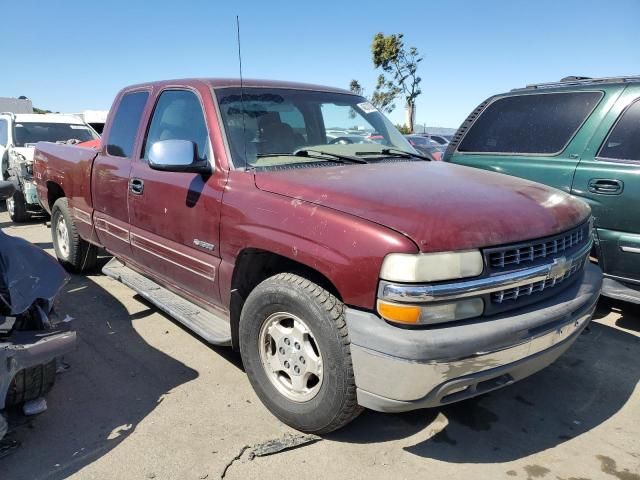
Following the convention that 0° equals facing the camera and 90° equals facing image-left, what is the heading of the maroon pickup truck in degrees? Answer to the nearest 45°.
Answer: approximately 315°

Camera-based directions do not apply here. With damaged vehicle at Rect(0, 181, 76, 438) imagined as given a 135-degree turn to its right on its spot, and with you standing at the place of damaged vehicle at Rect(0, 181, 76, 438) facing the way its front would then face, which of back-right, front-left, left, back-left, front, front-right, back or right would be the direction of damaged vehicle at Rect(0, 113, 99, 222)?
right

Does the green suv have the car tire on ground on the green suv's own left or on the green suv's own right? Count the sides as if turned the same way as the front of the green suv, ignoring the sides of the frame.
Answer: on the green suv's own right

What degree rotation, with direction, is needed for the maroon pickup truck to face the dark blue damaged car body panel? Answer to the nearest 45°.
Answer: approximately 135° to its right

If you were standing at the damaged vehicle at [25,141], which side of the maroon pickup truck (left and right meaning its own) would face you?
back

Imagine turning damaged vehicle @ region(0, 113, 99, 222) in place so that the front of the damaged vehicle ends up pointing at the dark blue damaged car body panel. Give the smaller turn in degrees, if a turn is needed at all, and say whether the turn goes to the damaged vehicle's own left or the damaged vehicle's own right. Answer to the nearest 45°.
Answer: approximately 45° to the damaged vehicle's own right

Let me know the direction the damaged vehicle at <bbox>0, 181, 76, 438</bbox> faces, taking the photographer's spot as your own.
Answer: facing the viewer and to the right of the viewer

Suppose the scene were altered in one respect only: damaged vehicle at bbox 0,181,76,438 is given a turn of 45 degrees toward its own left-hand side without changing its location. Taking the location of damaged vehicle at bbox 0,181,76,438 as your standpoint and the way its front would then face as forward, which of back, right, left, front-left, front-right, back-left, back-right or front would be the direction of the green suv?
front
